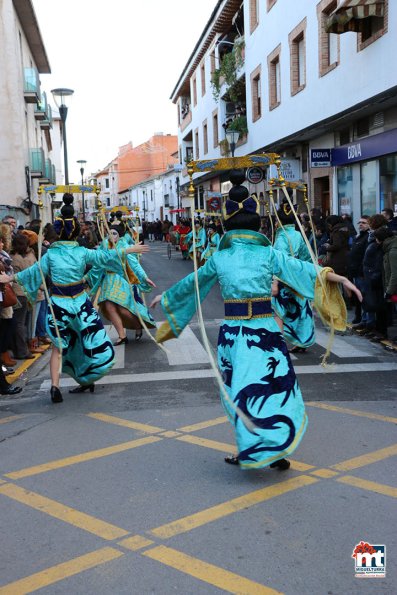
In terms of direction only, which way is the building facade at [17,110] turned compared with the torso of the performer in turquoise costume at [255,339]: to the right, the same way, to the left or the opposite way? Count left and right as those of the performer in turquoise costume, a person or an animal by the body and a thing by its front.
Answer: to the right

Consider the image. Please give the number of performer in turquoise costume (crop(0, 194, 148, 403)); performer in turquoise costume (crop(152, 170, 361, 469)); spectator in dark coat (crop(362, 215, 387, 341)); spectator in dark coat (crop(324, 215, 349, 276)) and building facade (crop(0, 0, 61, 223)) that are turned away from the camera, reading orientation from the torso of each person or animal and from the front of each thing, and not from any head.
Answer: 2

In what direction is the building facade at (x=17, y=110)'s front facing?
to the viewer's right

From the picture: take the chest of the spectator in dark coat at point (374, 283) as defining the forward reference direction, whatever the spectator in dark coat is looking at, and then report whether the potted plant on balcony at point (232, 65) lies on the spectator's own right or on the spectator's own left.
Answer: on the spectator's own right

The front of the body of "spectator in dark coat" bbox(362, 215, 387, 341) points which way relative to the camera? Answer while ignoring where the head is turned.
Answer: to the viewer's left

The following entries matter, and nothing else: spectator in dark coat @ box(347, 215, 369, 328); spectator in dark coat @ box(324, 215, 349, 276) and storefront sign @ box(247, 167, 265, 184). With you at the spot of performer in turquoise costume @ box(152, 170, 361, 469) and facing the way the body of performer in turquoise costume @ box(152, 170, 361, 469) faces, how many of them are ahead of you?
3

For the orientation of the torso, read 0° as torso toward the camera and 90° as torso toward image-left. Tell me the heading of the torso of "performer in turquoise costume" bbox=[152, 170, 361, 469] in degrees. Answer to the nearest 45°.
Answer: approximately 180°

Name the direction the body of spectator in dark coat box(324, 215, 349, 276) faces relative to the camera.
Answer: to the viewer's left

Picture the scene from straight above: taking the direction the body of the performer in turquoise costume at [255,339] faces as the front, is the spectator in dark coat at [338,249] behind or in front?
in front

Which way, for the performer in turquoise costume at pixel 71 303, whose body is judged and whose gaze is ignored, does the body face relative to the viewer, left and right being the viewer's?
facing away from the viewer

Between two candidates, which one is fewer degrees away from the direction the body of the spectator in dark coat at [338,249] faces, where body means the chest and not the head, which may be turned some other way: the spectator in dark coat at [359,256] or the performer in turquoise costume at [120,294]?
the performer in turquoise costume

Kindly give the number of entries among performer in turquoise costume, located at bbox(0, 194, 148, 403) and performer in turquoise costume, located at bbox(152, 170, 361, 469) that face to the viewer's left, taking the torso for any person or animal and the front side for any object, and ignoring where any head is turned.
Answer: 0

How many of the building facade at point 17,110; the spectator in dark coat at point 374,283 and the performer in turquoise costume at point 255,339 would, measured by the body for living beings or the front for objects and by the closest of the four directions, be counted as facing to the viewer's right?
1
